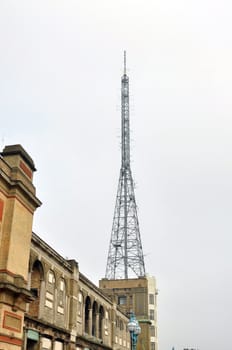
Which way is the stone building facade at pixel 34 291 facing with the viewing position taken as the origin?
facing the viewer and to the right of the viewer
